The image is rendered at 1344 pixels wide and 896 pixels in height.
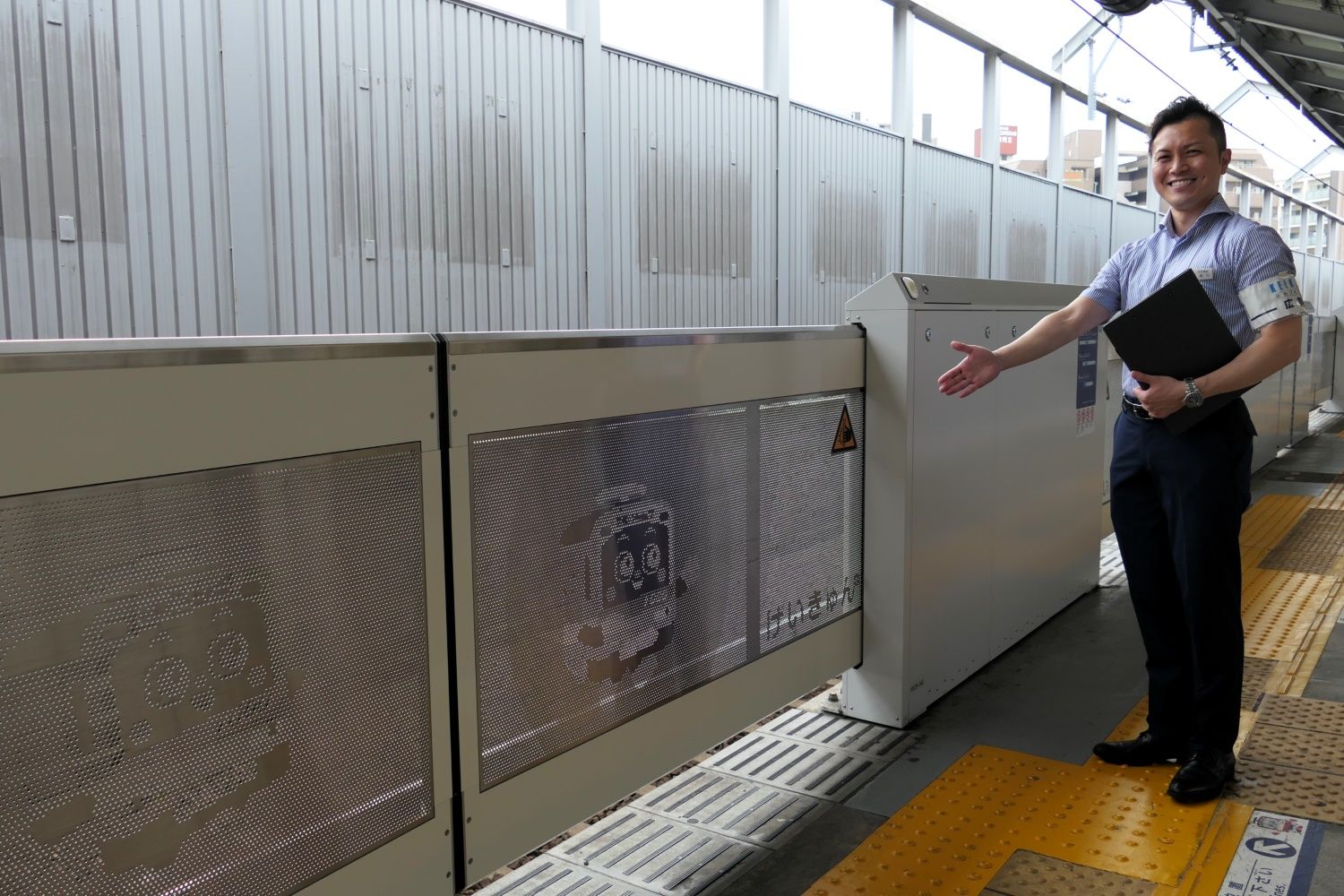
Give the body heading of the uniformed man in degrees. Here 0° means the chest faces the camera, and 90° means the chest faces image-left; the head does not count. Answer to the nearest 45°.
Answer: approximately 45°

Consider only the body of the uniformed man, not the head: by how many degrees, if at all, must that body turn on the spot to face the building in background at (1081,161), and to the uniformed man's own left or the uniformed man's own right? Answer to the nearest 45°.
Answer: approximately 135° to the uniformed man's own right

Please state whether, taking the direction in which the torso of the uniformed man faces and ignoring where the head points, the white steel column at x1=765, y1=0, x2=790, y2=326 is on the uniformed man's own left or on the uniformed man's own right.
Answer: on the uniformed man's own right

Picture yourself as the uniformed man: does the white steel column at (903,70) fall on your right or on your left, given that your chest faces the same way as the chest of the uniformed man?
on your right

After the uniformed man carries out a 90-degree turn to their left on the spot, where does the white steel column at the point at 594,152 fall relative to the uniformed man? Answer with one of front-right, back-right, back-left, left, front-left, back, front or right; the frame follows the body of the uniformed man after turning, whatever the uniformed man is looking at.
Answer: back

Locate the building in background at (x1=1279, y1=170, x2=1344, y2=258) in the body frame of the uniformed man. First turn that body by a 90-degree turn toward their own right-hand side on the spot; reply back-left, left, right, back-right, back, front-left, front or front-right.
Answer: front-right
